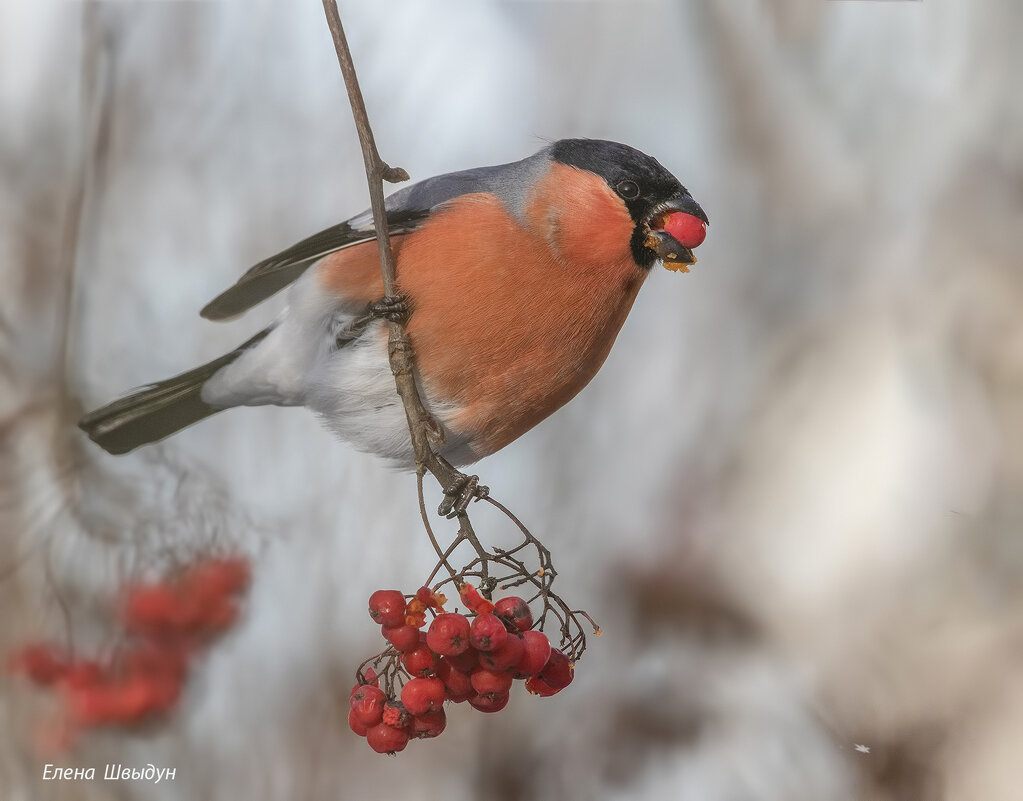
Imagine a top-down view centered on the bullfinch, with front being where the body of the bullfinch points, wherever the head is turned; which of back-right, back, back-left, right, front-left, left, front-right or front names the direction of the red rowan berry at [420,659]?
right

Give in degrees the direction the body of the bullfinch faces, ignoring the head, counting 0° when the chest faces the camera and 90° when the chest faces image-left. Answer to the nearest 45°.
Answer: approximately 270°

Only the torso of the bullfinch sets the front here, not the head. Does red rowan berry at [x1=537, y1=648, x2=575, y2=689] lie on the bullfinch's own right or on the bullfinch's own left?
on the bullfinch's own right

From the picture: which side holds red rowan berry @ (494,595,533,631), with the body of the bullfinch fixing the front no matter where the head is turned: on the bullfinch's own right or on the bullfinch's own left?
on the bullfinch's own right

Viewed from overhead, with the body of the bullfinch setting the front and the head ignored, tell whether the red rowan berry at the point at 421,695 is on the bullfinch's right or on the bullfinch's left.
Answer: on the bullfinch's right
